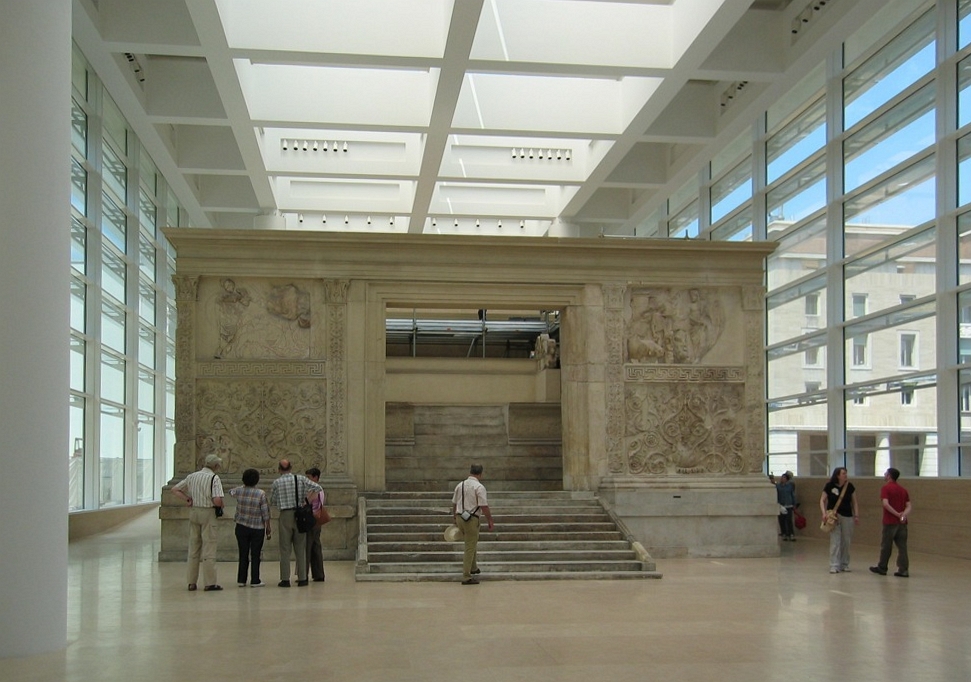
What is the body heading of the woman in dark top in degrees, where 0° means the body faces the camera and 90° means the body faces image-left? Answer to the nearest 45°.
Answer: approximately 0°

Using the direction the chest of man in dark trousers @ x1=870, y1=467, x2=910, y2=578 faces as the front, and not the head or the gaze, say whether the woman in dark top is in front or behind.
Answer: in front

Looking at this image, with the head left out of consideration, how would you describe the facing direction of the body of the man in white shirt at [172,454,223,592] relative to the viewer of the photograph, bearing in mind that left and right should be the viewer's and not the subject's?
facing away from the viewer and to the right of the viewer

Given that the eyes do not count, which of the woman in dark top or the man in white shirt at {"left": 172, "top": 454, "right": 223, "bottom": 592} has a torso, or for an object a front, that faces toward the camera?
the woman in dark top

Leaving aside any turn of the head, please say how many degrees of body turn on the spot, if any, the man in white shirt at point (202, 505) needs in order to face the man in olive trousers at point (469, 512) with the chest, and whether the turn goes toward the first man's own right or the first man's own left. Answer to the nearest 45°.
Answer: approximately 45° to the first man's own right

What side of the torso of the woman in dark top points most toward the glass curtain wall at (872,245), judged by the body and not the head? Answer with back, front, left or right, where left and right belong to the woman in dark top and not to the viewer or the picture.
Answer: back

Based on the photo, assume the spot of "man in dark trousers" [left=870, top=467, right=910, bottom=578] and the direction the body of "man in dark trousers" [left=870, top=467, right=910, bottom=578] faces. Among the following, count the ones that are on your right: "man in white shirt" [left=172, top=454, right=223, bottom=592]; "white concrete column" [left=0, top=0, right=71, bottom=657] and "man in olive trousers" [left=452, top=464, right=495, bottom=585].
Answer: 0

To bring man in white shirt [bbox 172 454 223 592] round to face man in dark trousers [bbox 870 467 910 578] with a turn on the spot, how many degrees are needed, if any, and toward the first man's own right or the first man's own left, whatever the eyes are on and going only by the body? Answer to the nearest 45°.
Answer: approximately 45° to the first man's own right

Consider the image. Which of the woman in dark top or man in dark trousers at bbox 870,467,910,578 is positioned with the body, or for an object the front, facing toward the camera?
the woman in dark top

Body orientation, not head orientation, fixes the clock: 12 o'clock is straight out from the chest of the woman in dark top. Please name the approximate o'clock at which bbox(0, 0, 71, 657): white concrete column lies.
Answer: The white concrete column is roughly at 1 o'clock from the woman in dark top.

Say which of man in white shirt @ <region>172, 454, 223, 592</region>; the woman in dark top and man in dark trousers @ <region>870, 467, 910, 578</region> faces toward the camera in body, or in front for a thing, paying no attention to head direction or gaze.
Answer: the woman in dark top

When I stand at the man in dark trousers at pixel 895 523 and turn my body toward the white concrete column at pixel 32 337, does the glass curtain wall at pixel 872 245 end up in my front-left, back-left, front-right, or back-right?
back-right
